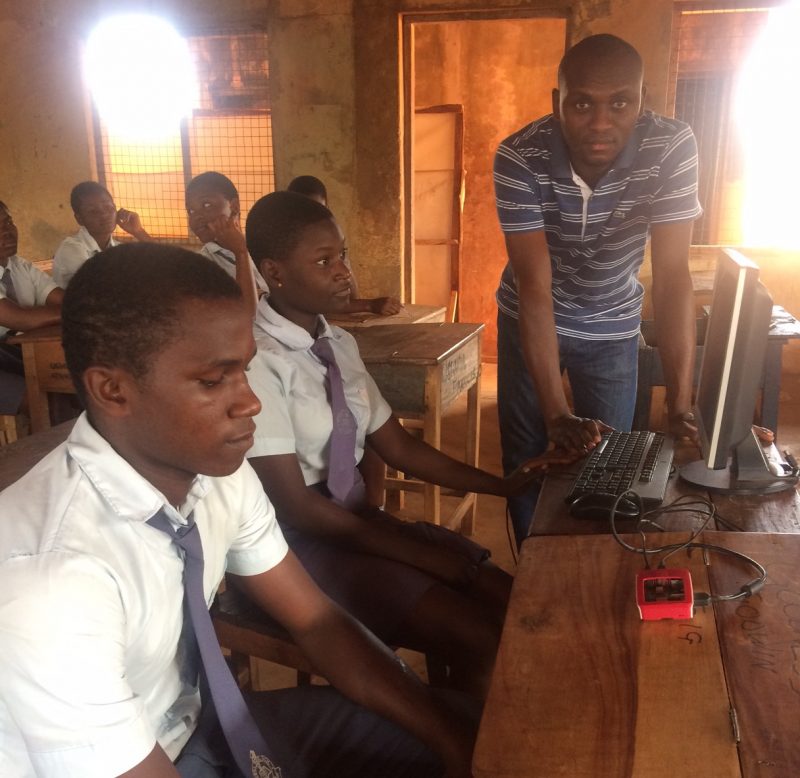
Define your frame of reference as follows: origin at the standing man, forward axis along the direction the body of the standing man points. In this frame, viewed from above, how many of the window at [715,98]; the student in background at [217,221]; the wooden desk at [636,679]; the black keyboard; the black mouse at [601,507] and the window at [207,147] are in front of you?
3

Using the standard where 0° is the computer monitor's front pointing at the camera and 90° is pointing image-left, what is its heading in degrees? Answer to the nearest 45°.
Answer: approximately 90°

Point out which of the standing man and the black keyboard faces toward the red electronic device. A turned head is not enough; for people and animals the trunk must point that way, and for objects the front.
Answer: the standing man

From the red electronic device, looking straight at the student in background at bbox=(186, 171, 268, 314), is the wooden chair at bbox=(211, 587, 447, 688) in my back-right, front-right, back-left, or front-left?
front-left

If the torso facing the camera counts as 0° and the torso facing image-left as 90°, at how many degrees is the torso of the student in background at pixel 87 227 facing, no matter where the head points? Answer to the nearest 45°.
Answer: approximately 315°

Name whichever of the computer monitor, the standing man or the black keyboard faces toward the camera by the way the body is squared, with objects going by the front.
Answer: the standing man

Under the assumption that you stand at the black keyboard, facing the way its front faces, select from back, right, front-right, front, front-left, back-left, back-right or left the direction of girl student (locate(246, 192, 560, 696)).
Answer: front

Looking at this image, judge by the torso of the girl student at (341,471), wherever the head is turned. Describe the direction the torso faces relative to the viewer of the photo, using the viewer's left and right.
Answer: facing the viewer and to the right of the viewer

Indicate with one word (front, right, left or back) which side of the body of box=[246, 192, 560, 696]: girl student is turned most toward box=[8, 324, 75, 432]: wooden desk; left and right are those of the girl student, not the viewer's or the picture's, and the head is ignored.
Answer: back

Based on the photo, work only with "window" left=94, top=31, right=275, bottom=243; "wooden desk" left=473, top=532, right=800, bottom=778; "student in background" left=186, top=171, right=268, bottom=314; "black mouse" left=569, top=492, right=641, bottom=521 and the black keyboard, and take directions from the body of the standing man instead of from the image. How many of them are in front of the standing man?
3

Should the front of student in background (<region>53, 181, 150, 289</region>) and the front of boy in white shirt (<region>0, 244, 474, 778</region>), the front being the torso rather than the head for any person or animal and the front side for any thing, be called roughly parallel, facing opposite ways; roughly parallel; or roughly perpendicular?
roughly parallel

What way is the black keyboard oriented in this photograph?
to the viewer's left

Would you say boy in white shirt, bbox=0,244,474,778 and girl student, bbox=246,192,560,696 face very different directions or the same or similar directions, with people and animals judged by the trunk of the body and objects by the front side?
same or similar directions

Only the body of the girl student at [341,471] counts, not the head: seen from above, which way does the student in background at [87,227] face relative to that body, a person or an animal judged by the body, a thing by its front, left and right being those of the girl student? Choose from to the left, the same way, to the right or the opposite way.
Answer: the same way

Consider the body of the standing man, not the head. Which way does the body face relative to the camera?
toward the camera

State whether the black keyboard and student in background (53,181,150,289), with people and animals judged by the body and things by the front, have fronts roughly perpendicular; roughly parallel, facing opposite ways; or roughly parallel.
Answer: roughly parallel, facing opposite ways

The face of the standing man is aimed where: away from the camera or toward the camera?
toward the camera

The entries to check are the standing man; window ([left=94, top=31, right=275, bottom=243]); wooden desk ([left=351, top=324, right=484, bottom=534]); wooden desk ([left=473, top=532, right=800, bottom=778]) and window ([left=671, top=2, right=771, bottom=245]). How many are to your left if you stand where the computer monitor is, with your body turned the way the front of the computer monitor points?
1
